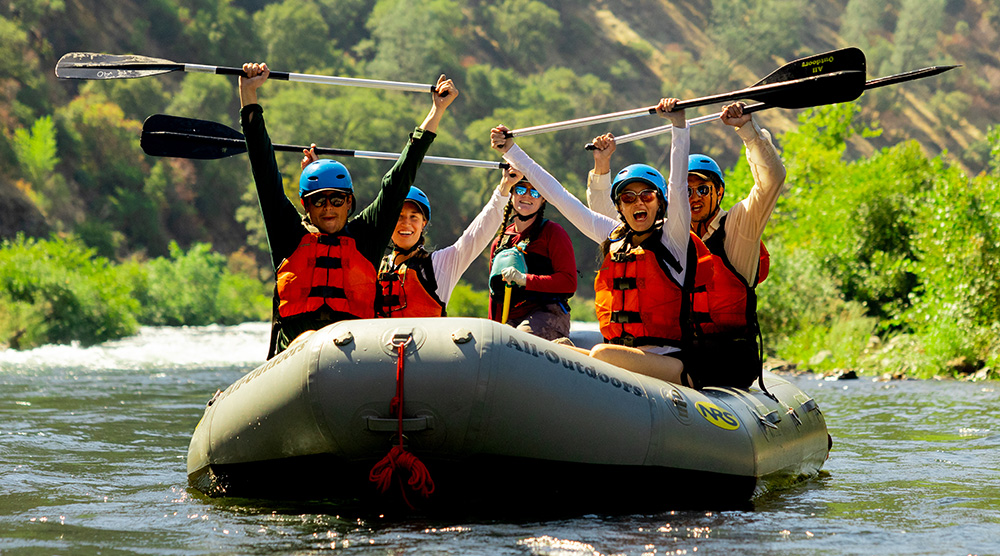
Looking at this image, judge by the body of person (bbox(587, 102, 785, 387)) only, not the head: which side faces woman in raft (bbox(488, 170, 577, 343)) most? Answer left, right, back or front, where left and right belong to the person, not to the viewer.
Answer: right

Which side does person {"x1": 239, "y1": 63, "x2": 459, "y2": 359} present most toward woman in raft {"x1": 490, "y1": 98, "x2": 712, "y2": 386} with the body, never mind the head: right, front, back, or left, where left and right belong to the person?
left

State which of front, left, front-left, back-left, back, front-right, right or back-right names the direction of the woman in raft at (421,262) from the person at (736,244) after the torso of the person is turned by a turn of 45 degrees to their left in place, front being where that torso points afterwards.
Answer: right

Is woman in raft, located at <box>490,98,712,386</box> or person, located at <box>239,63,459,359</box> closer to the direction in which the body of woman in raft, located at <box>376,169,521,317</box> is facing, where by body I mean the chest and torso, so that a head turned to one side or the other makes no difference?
the person

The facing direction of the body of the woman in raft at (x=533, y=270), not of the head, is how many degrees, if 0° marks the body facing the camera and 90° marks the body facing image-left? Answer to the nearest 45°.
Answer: approximately 45°

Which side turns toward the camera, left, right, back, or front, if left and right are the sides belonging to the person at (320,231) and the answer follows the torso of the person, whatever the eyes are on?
front

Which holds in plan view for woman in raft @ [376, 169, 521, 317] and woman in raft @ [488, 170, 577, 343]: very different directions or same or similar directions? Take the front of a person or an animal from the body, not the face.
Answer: same or similar directions

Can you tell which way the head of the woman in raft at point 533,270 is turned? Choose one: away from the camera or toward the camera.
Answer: toward the camera

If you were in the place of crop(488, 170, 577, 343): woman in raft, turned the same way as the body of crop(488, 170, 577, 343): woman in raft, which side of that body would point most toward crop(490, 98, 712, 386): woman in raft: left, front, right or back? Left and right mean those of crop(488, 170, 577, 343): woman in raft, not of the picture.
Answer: front

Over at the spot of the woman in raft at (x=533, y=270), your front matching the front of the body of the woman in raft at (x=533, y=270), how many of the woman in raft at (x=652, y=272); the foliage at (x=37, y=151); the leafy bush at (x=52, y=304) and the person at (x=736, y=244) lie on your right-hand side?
2

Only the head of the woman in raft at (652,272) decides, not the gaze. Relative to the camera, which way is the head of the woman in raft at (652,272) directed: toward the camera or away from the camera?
toward the camera
